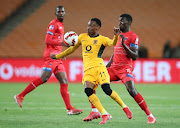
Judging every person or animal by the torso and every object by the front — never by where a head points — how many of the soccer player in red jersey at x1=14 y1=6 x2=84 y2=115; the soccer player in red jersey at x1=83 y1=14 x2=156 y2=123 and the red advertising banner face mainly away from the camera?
0

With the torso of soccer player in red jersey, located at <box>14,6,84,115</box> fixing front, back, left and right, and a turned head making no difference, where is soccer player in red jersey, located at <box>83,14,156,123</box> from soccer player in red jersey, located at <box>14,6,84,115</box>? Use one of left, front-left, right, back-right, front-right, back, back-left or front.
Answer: front

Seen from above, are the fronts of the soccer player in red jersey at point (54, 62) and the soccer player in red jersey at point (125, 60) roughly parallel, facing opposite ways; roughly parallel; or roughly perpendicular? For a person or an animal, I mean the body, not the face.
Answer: roughly perpendicular

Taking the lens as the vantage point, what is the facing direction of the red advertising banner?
facing the viewer

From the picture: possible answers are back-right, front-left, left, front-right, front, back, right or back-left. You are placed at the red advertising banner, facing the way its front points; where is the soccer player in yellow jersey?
front

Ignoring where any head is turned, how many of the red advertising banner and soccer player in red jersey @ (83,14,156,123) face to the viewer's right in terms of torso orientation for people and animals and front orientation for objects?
0

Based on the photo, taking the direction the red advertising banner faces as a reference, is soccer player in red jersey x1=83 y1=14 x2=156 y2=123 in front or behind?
in front

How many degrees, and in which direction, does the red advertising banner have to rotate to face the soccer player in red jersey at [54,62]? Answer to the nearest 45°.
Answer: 0° — it already faces them

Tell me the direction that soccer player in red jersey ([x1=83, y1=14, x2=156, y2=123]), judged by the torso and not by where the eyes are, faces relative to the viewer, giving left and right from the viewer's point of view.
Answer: facing the viewer and to the left of the viewer

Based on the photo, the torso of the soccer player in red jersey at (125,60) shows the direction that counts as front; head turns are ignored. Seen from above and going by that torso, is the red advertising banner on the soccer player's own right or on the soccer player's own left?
on the soccer player's own right

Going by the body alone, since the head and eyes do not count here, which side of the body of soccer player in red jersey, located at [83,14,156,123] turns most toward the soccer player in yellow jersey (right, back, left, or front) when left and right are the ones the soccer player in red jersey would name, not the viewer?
front

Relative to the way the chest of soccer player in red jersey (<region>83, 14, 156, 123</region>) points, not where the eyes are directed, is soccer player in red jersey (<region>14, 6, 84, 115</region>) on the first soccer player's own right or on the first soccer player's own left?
on the first soccer player's own right
